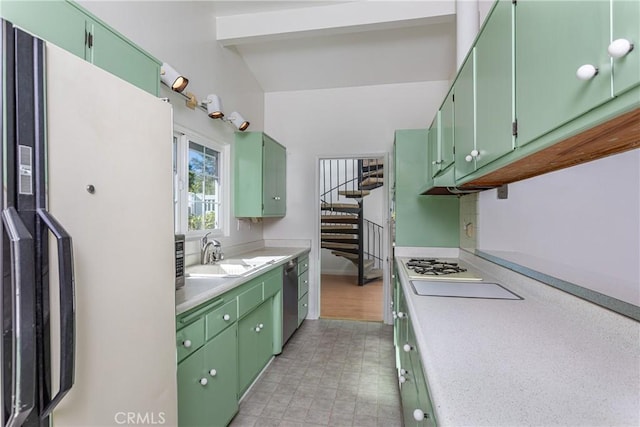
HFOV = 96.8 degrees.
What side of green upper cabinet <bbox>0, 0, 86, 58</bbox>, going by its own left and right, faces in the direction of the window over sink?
left

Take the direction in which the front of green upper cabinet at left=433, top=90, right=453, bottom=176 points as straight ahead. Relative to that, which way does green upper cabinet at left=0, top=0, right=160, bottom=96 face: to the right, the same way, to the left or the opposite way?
the opposite way

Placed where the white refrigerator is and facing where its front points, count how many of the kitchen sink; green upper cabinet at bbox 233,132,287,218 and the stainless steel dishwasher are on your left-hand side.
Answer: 3

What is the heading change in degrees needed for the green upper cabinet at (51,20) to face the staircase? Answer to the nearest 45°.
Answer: approximately 90° to its left

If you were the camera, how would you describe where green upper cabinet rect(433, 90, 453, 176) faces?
facing to the left of the viewer

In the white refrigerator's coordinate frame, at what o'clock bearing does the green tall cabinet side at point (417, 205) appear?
The green tall cabinet side is roughly at 10 o'clock from the white refrigerator.

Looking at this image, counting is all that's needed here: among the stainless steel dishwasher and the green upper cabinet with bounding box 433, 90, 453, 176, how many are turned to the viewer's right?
1

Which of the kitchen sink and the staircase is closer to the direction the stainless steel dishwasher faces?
the staircase

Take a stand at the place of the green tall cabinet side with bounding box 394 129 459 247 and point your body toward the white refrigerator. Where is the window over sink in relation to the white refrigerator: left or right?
right

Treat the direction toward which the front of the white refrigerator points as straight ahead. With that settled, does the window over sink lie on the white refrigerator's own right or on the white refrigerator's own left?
on the white refrigerator's own left

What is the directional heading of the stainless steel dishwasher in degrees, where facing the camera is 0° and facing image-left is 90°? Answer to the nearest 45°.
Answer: approximately 270°

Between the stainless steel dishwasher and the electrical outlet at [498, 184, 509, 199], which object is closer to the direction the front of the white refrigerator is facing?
the electrical outlet
